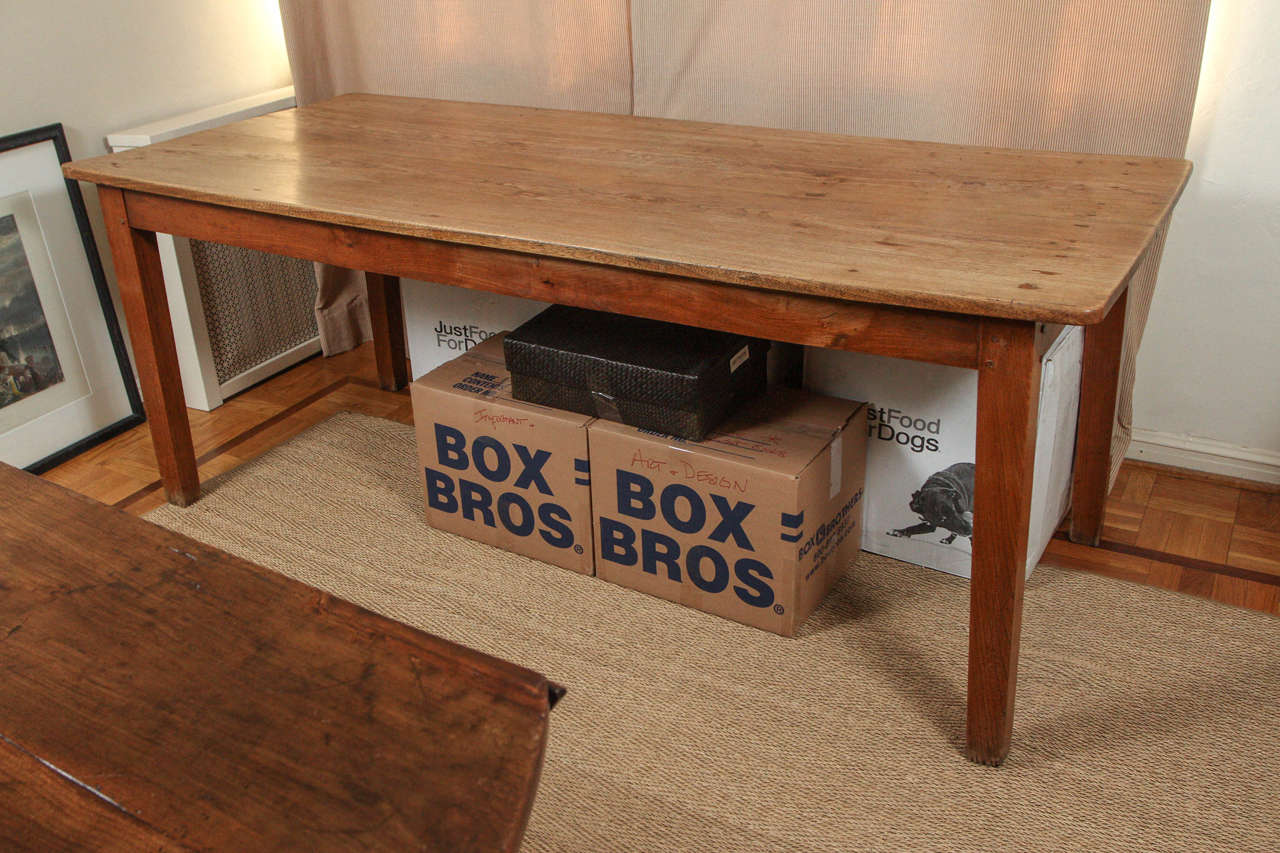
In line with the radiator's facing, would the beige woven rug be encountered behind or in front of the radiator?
in front

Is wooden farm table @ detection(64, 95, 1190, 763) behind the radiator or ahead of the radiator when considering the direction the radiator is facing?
ahead

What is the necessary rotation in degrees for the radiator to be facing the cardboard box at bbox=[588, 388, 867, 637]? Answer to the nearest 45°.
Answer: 0° — it already faces it

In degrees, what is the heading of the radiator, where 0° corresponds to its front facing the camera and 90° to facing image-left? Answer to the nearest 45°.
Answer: approximately 315°

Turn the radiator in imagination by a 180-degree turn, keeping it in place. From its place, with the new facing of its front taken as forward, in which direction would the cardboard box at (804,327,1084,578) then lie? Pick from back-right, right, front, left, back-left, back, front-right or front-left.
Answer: back

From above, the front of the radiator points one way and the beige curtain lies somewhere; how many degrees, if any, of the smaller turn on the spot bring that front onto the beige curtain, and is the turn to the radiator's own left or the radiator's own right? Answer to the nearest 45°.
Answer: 0° — it already faces it

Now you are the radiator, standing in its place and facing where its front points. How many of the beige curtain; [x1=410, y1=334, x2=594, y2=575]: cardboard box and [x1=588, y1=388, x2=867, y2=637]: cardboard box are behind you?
0

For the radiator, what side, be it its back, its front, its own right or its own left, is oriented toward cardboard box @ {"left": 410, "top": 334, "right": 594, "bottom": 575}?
front
